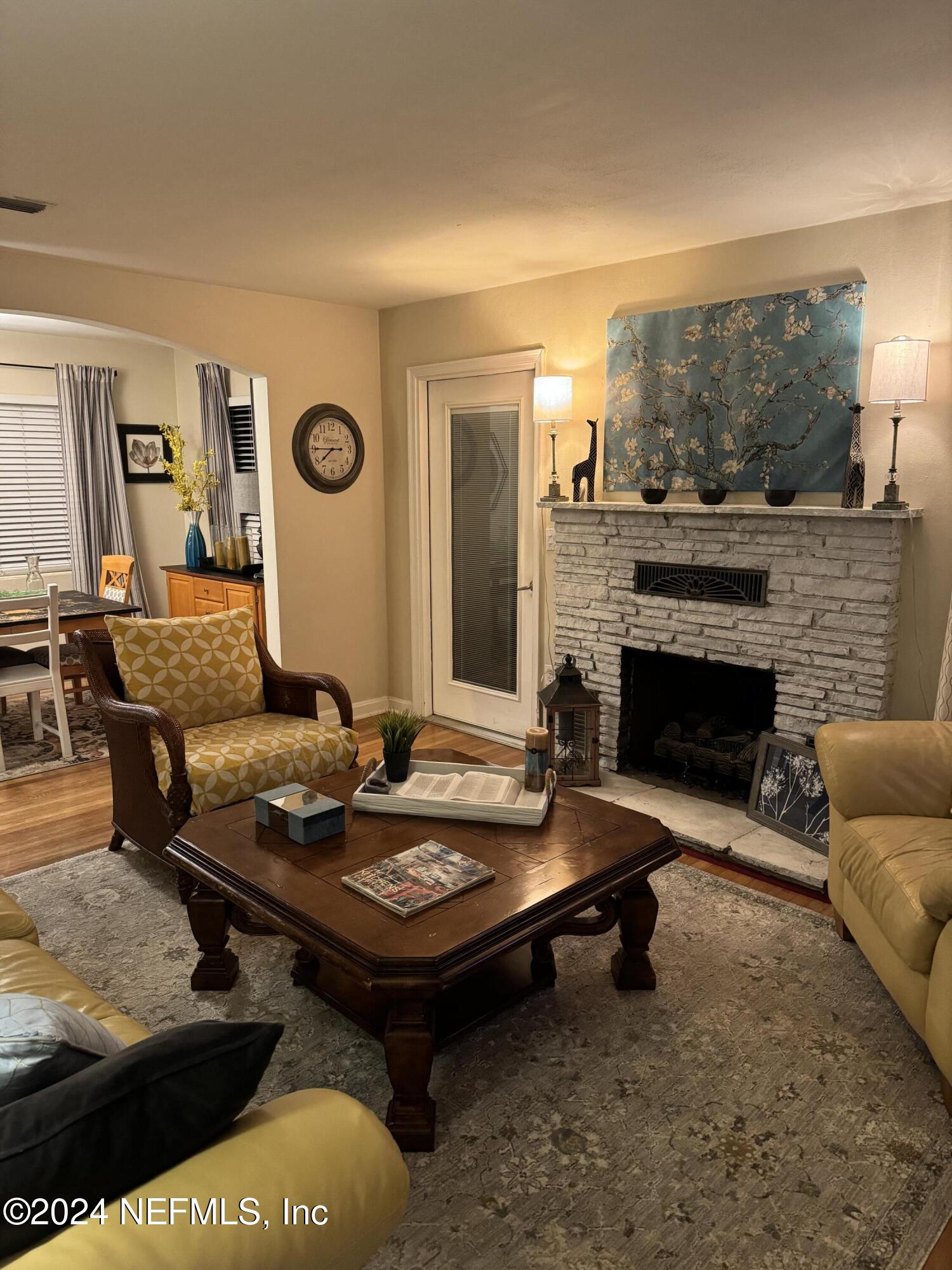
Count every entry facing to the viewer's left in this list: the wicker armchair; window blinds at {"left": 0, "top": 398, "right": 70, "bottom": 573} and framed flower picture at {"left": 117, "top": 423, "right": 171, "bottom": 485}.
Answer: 0

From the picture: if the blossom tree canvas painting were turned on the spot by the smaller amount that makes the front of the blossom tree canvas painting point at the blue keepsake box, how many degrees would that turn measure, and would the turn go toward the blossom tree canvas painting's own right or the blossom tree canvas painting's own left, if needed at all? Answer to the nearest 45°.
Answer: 0° — it already faces it

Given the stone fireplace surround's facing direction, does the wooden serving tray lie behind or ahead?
ahead

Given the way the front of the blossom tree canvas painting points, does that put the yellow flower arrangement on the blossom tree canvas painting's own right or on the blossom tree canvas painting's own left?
on the blossom tree canvas painting's own right

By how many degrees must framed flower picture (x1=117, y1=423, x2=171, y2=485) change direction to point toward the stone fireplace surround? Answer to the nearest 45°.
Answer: approximately 45° to its left

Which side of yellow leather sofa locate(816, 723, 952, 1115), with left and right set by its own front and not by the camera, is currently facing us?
left

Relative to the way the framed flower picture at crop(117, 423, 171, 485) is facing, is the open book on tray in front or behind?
in front

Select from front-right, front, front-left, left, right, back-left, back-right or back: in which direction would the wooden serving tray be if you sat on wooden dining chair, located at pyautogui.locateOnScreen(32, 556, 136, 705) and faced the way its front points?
front-left

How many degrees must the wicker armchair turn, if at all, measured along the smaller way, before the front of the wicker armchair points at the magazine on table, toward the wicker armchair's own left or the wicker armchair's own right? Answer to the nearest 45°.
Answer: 0° — it already faces it

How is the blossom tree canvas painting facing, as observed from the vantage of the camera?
facing the viewer and to the left of the viewer

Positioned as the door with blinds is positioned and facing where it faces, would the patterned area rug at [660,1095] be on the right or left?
on its left

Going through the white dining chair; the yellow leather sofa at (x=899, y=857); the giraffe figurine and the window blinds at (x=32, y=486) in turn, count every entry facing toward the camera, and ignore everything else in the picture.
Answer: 1

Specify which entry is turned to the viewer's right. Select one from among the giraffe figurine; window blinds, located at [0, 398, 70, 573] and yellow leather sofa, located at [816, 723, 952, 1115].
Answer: the giraffe figurine

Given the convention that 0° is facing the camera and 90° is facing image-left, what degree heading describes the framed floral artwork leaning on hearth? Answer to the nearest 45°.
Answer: approximately 45°

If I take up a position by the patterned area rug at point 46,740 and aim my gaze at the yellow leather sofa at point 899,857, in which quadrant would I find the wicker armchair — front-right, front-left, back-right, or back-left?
front-right

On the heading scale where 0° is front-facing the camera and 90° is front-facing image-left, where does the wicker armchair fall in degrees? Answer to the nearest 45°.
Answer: approximately 315°
